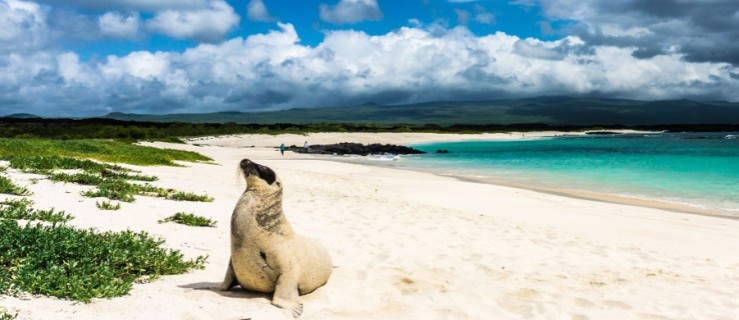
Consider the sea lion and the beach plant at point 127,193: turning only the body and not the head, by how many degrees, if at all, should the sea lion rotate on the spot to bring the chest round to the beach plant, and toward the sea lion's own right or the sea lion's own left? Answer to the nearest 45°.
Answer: approximately 90° to the sea lion's own right

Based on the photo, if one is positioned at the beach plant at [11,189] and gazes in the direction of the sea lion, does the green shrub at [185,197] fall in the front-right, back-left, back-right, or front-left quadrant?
front-left

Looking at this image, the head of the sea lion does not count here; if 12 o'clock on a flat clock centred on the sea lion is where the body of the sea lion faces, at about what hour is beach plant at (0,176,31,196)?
The beach plant is roughly at 3 o'clock from the sea lion.

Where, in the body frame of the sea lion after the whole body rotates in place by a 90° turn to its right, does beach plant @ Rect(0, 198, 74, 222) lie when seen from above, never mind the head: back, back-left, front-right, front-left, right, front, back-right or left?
front

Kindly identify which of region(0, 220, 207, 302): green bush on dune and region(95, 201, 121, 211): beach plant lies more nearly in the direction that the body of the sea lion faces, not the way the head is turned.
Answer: the green bush on dune

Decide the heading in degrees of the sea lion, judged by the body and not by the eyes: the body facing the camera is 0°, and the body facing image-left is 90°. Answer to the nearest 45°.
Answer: approximately 45°

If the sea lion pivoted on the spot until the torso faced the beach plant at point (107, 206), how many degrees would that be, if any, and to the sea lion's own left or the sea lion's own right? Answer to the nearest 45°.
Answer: approximately 90° to the sea lion's own right

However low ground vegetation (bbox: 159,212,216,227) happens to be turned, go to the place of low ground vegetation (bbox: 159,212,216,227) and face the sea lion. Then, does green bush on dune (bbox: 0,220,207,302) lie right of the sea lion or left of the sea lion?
right

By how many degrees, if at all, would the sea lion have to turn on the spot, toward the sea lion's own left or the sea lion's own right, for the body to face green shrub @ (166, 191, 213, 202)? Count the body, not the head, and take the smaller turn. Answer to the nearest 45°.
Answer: approximately 135° to the sea lion's own right

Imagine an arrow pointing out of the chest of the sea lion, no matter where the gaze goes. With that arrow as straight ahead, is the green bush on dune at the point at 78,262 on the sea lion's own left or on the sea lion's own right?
on the sea lion's own right

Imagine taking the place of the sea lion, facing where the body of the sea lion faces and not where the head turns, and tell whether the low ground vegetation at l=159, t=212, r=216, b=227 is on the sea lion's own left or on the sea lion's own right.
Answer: on the sea lion's own right
